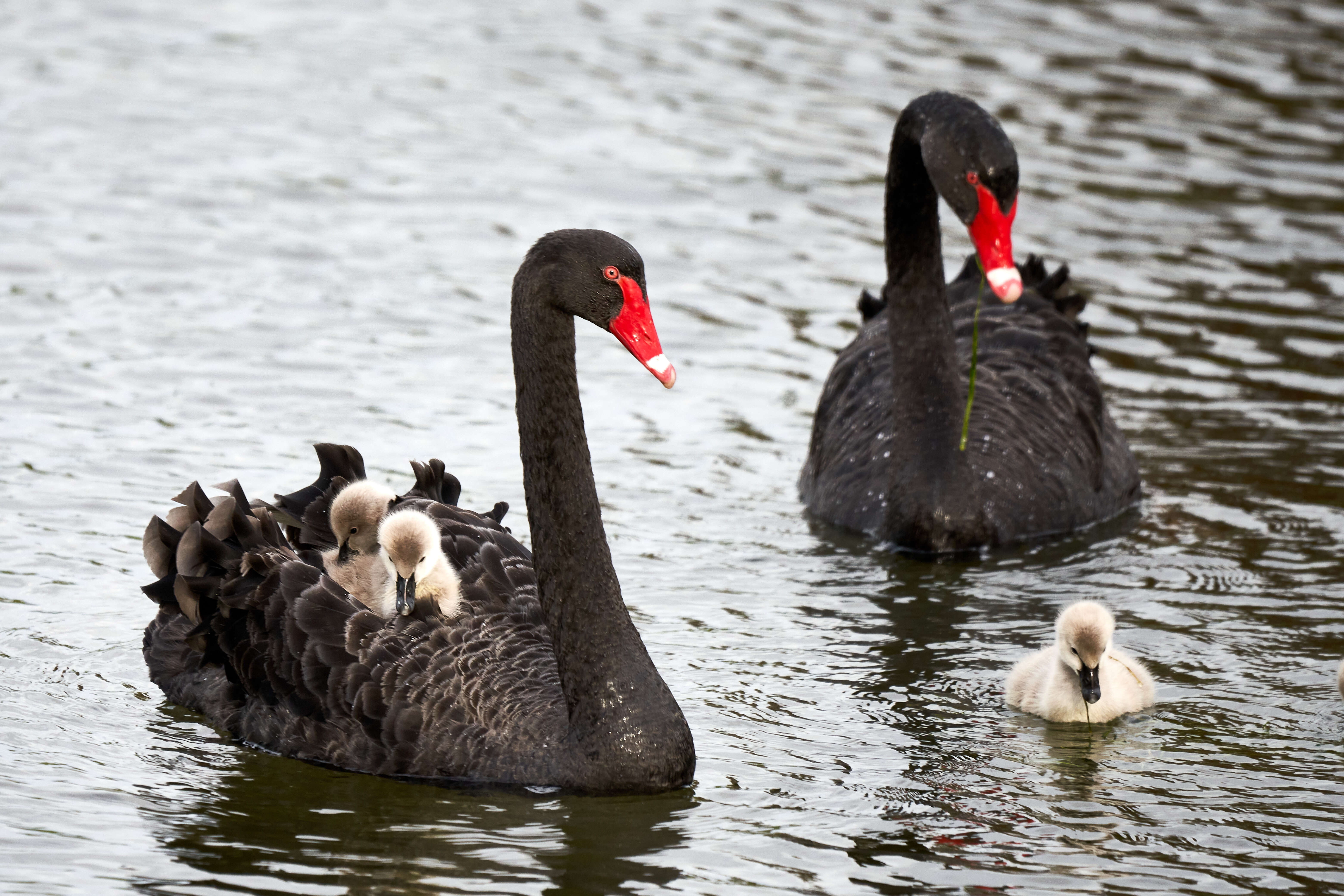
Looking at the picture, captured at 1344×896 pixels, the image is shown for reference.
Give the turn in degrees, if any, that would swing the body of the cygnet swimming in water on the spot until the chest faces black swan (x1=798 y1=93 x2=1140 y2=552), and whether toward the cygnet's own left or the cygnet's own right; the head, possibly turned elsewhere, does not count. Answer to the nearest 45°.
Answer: approximately 180°

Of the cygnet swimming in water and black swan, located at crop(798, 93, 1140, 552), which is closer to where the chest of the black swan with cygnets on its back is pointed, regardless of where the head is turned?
the cygnet swimming in water

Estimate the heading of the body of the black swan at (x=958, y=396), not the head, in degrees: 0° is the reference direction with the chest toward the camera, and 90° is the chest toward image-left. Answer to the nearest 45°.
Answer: approximately 0°

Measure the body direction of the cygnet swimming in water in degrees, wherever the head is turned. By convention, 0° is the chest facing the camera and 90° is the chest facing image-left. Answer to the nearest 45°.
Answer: approximately 0°

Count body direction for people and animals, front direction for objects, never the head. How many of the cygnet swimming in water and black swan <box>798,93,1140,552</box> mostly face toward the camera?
2

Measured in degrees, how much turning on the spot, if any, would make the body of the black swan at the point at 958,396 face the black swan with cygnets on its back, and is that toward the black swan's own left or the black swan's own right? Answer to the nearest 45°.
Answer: approximately 45° to the black swan's own right

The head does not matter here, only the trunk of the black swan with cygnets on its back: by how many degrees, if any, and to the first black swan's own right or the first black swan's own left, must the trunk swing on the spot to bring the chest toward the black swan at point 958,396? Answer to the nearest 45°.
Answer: approximately 90° to the first black swan's own left

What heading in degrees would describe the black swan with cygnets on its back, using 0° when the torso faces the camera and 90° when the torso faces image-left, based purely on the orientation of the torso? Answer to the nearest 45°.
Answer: approximately 315°

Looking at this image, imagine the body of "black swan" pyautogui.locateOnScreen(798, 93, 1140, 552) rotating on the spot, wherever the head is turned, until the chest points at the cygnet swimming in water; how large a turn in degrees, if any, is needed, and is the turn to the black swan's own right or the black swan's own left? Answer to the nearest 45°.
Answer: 0° — it already faces it

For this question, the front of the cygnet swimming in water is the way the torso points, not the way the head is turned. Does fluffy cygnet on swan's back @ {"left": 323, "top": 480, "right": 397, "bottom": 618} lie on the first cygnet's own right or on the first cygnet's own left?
on the first cygnet's own right

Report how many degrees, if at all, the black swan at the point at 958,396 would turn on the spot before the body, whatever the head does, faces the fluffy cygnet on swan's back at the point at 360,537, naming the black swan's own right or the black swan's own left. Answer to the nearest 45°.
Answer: approximately 45° to the black swan's own right

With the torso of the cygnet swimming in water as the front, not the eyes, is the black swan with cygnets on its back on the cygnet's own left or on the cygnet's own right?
on the cygnet's own right
